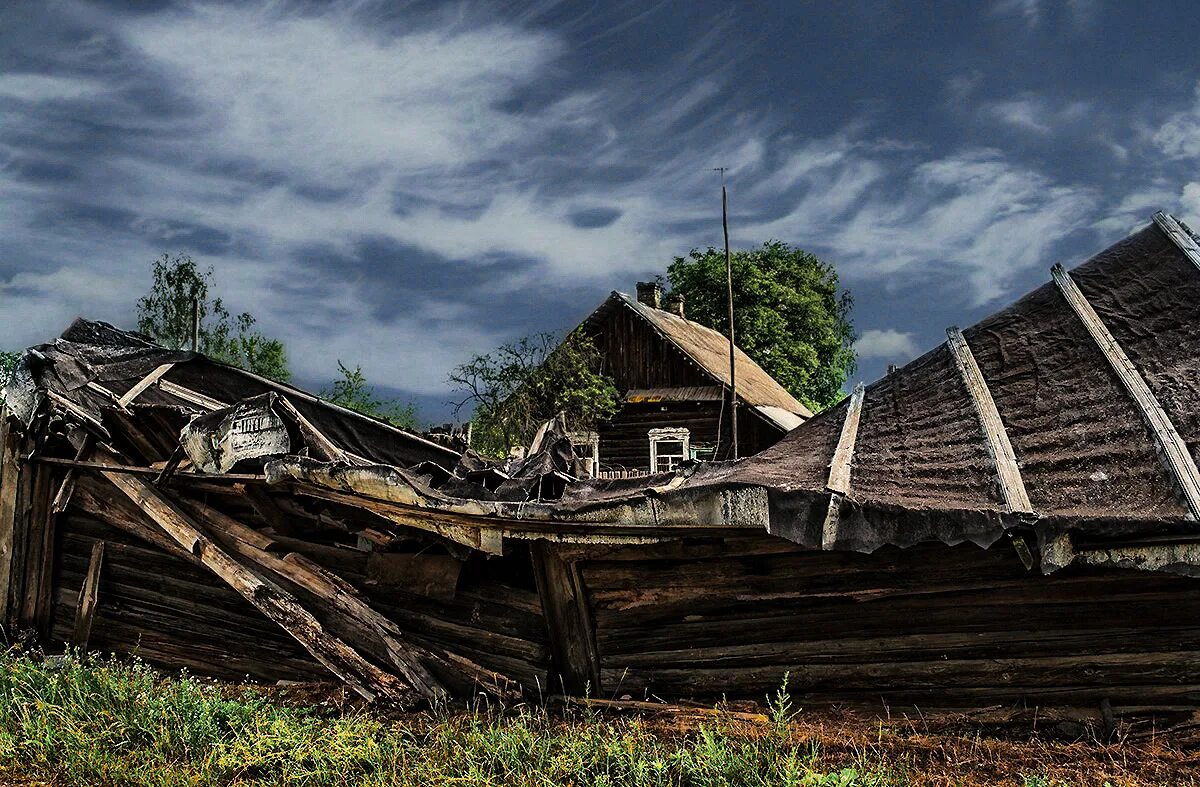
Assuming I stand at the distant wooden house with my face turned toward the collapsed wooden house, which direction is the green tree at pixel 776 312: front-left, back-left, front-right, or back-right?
back-left

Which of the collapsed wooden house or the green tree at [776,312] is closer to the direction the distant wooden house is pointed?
the collapsed wooden house

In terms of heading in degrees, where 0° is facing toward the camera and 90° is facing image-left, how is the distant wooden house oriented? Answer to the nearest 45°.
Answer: approximately 0°

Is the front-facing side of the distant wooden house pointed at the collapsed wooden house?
yes

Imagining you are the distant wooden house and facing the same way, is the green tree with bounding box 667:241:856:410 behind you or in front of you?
behind
